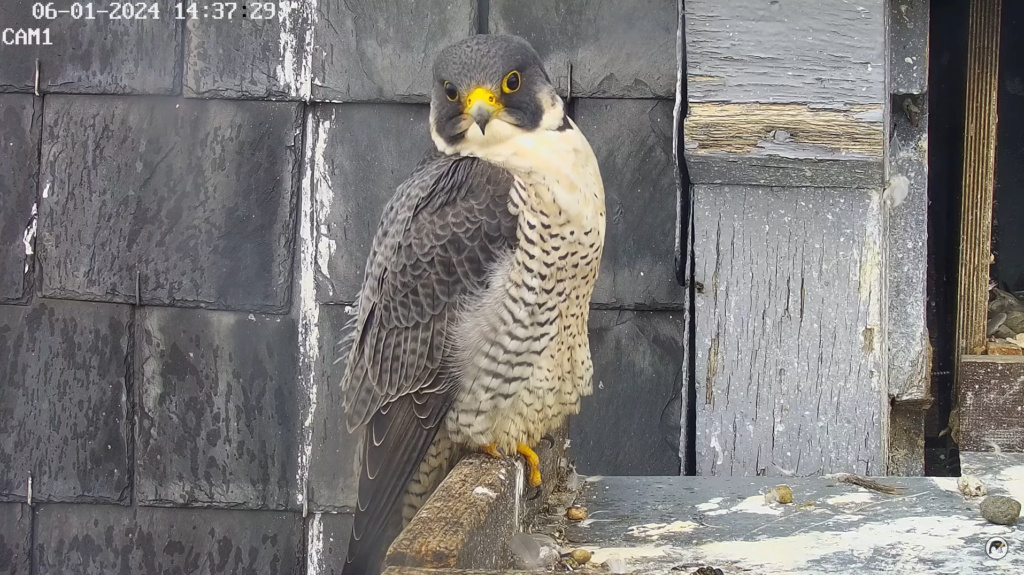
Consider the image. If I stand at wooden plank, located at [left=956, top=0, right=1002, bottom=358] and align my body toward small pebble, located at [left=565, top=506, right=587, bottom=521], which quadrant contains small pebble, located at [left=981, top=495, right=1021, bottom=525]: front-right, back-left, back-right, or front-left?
front-left

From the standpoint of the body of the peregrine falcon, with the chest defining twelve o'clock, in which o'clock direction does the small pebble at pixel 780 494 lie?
The small pebble is roughly at 11 o'clock from the peregrine falcon.

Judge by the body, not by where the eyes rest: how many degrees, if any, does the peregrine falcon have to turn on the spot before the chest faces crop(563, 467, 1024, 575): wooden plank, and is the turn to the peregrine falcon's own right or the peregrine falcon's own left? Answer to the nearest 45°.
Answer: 0° — it already faces it

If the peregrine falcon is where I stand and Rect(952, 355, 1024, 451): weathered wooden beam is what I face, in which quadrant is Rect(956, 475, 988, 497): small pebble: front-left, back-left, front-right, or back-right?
front-right

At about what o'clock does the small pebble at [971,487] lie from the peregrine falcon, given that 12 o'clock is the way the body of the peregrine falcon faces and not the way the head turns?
The small pebble is roughly at 11 o'clock from the peregrine falcon.

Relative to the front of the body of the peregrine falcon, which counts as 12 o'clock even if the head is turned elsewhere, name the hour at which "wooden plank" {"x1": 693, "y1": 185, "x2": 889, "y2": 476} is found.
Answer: The wooden plank is roughly at 10 o'clock from the peregrine falcon.

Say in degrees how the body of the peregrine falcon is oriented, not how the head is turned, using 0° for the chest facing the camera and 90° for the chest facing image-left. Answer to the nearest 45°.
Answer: approximately 315°

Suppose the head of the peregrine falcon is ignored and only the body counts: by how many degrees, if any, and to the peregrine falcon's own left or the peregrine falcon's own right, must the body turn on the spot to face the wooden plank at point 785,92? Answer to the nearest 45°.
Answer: approximately 45° to the peregrine falcon's own left
